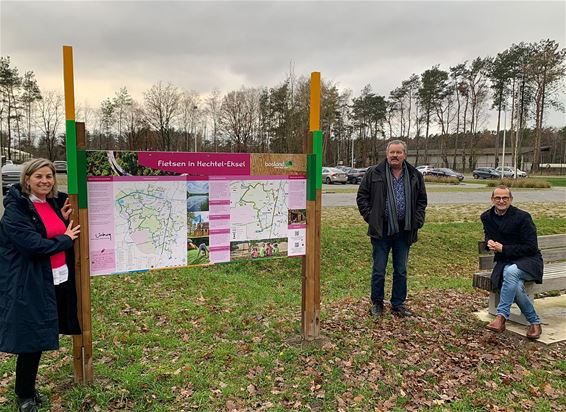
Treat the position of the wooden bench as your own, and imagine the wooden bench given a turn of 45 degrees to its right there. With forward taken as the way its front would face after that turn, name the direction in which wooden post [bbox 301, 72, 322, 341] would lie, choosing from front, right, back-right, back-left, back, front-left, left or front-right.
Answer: front

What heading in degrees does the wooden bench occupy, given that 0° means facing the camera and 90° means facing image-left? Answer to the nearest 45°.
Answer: approximately 0°

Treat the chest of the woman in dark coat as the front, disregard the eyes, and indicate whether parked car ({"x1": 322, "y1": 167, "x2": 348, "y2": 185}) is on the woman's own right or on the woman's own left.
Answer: on the woman's own left

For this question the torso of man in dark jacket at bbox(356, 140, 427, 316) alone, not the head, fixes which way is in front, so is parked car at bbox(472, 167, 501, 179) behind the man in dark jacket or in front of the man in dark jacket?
behind

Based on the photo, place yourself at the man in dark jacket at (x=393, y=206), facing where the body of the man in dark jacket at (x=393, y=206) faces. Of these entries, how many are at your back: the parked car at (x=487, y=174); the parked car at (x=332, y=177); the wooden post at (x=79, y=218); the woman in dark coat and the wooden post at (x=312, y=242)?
2

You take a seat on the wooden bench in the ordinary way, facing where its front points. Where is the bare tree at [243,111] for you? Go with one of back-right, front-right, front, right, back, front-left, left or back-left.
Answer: back-right

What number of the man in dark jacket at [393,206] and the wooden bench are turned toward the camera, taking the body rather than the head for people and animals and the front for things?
2

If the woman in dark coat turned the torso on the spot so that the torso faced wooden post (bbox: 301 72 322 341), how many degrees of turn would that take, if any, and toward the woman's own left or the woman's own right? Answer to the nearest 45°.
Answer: approximately 45° to the woman's own left

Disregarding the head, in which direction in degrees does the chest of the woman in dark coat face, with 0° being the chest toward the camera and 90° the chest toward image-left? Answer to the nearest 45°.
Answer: approximately 315°

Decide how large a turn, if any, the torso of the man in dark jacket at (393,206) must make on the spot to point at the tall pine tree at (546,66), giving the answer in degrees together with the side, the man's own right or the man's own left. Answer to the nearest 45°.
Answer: approximately 180°

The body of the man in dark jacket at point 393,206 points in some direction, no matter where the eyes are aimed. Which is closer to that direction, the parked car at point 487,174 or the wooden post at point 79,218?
the wooden post

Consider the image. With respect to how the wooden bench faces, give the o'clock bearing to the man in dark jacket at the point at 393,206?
The man in dark jacket is roughly at 2 o'clock from the wooden bench.

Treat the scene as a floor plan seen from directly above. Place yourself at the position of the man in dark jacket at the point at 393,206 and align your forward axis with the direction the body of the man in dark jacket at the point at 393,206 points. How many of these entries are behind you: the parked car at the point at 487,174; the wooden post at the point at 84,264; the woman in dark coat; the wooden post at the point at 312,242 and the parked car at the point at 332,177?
2

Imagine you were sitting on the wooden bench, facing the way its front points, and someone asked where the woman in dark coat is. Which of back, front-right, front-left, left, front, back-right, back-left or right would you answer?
front-right

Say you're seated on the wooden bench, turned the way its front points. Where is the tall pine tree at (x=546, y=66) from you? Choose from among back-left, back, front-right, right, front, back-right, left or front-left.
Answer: back

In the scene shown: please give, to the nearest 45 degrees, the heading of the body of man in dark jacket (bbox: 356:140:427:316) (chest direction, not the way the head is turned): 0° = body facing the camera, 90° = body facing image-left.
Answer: approximately 0°
